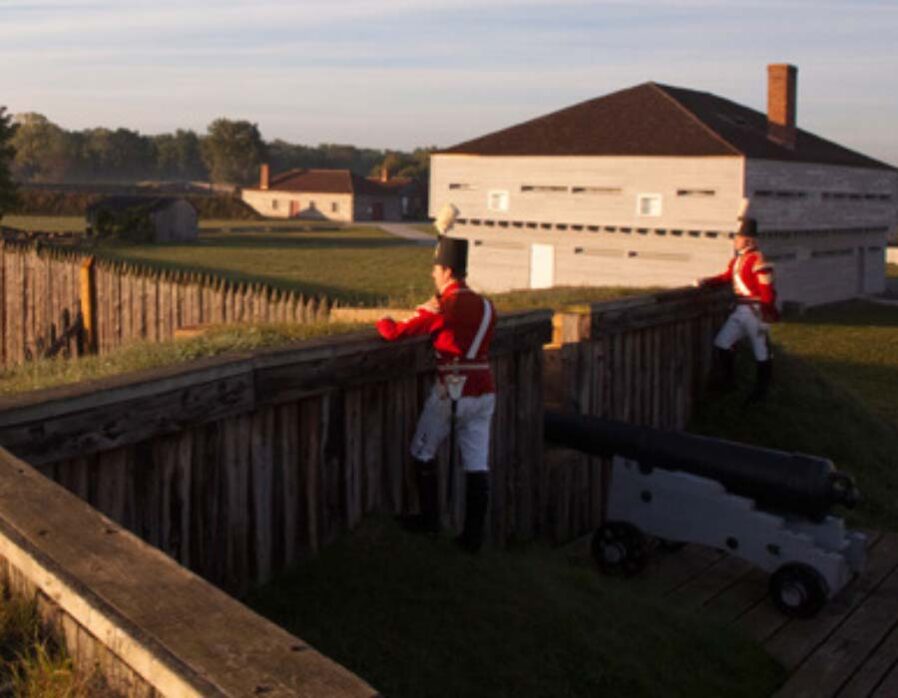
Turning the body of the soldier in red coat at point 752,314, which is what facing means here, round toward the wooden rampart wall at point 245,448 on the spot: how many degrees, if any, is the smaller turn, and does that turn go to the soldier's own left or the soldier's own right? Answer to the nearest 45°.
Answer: approximately 45° to the soldier's own left

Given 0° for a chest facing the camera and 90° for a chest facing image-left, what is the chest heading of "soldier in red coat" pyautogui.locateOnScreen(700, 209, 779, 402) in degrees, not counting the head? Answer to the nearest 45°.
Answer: approximately 45°

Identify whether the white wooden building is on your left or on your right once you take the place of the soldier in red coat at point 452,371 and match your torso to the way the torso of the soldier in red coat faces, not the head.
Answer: on your right

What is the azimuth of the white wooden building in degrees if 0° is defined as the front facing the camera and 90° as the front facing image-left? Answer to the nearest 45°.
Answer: approximately 45°

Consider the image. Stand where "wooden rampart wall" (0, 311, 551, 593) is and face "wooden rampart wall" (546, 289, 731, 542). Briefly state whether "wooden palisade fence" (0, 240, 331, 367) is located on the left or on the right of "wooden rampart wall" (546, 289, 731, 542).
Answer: left

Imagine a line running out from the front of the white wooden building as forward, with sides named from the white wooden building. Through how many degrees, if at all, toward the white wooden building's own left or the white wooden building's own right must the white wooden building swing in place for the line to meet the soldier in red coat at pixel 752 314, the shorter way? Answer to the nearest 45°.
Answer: approximately 45° to the white wooden building's own left

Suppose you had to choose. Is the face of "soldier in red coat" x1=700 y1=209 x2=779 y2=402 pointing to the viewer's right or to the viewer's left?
to the viewer's left

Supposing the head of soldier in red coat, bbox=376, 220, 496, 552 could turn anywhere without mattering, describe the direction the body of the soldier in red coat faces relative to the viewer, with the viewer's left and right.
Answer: facing away from the viewer and to the left of the viewer

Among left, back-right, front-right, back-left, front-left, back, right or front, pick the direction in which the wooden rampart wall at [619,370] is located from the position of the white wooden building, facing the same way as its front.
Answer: front-left

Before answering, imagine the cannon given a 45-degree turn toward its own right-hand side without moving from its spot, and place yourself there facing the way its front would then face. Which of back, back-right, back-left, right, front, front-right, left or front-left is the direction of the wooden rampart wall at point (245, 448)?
back-left

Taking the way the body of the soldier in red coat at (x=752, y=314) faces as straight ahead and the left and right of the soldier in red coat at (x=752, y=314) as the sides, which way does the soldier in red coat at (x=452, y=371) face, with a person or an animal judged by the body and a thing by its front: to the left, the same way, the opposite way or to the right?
to the right

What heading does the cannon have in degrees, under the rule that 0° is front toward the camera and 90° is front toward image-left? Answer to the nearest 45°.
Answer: approximately 135°
